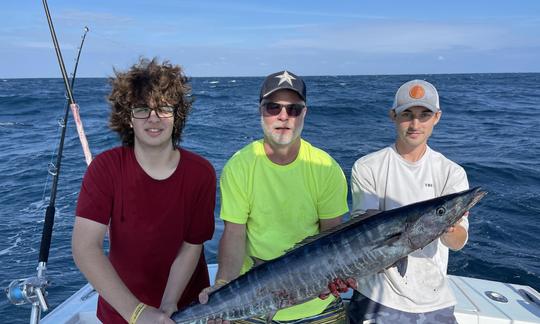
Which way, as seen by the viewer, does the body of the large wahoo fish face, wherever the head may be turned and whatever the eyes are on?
to the viewer's right

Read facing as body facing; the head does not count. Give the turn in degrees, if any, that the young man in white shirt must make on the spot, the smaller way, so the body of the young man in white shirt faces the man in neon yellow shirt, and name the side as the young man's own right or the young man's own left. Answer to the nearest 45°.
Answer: approximately 45° to the young man's own right
